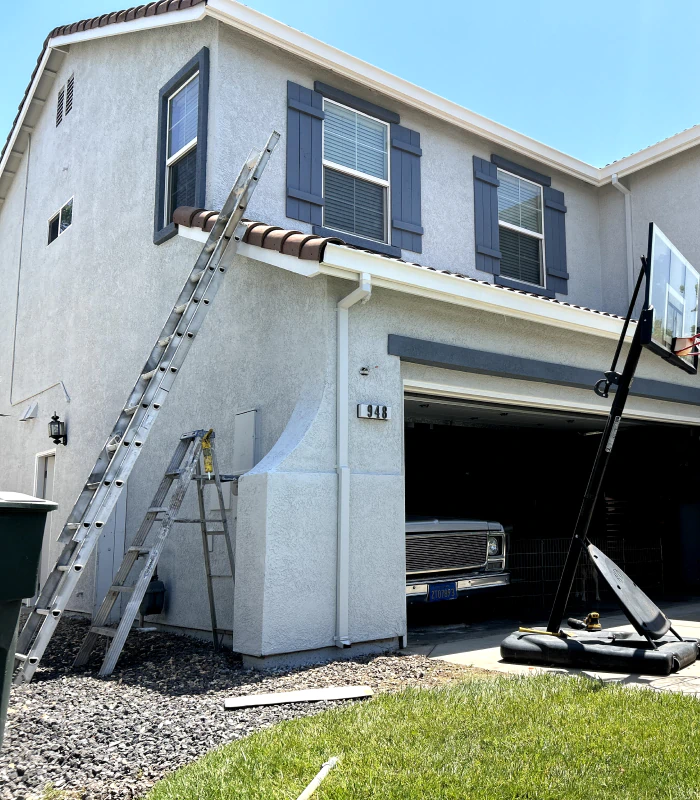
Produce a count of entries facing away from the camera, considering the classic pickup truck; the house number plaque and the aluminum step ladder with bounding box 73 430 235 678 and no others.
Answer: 0

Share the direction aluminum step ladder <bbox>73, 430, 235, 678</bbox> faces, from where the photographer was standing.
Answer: facing the viewer and to the left of the viewer

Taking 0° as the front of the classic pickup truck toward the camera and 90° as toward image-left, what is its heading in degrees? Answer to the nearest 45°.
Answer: approximately 315°

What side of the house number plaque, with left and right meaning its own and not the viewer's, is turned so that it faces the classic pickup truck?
left

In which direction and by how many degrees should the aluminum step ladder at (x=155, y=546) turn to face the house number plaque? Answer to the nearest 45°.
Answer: approximately 135° to its left

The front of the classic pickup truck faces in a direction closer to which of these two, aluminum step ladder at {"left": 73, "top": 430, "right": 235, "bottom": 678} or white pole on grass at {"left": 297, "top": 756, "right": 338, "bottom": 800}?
the white pole on grass

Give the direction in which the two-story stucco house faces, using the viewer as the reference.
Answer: facing the viewer and to the right of the viewer

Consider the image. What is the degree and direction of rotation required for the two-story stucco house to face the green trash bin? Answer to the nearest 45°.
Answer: approximately 45° to its right

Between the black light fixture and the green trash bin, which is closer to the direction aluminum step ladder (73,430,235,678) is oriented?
the green trash bin

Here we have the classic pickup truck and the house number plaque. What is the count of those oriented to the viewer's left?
0

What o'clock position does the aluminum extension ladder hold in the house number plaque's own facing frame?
The aluminum extension ladder is roughly at 4 o'clock from the house number plaque.

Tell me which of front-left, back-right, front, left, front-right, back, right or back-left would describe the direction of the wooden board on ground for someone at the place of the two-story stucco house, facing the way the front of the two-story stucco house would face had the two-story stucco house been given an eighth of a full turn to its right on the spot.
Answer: front

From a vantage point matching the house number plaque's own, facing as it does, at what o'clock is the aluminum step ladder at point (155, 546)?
The aluminum step ladder is roughly at 4 o'clock from the house number plaque.

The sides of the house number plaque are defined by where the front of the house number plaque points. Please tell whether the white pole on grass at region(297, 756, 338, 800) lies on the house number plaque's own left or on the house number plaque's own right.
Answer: on the house number plaque's own right

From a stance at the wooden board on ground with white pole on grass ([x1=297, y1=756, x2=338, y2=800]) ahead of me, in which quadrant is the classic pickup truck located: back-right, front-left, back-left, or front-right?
back-left

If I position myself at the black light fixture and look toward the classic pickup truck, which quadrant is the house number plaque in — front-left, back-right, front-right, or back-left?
front-right
